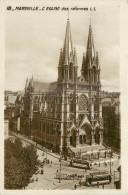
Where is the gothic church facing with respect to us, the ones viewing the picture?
facing the viewer and to the right of the viewer
